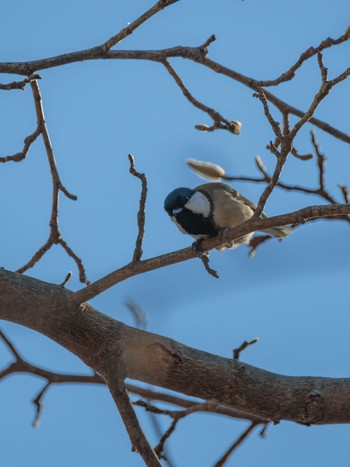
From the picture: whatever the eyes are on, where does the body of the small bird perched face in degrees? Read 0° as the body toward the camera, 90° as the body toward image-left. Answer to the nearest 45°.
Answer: approximately 45°
